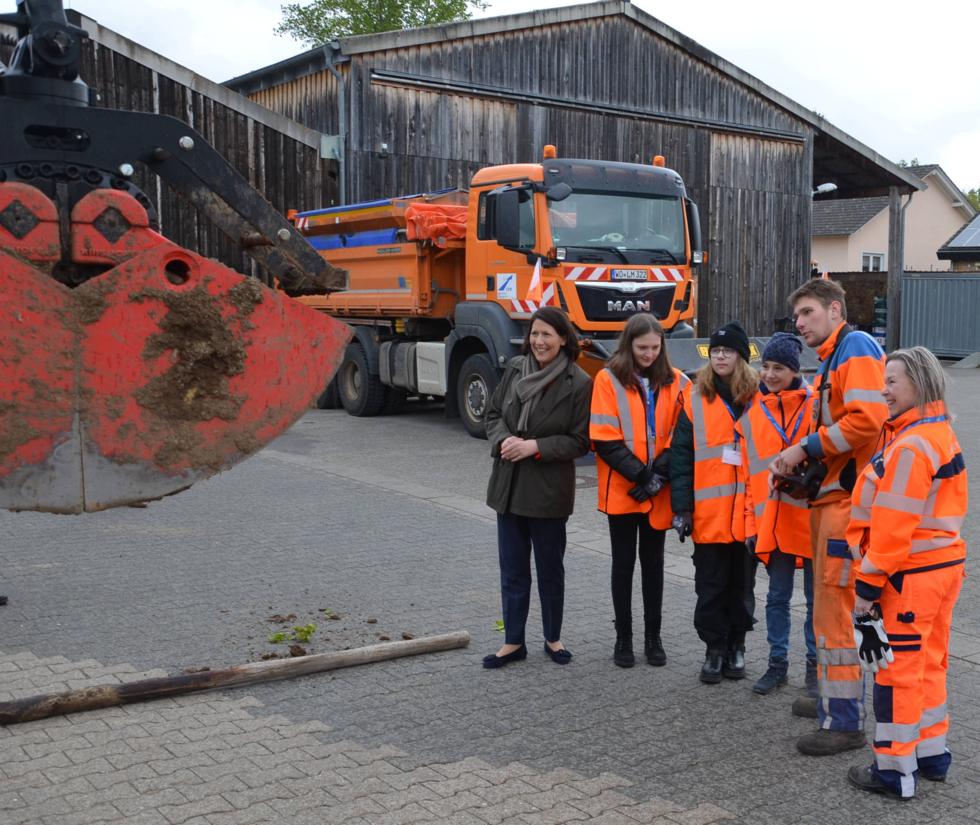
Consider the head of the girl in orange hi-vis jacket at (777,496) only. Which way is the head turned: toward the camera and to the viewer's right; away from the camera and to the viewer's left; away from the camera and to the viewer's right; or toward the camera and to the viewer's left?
toward the camera and to the viewer's left

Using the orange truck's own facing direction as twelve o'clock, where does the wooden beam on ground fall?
The wooden beam on ground is roughly at 2 o'clock from the orange truck.

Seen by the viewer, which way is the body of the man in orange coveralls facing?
to the viewer's left

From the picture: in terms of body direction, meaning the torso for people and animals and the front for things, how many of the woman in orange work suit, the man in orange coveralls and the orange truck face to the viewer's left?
2

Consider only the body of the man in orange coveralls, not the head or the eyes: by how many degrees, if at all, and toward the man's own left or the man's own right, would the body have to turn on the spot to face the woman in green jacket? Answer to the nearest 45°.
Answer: approximately 45° to the man's own right

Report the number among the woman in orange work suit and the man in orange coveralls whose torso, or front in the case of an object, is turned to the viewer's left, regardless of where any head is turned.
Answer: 2

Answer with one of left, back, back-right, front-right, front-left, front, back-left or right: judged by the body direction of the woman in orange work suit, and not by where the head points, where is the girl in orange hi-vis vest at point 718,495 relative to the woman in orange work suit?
front-right

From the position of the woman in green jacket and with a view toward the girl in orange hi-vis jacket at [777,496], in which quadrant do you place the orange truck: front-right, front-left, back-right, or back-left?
back-left

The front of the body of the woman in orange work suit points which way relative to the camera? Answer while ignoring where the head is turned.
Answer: to the viewer's left

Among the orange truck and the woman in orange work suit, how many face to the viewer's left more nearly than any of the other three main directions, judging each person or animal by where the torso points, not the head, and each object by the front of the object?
1

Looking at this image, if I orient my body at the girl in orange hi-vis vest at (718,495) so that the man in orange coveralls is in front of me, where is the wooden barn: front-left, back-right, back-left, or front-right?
back-left

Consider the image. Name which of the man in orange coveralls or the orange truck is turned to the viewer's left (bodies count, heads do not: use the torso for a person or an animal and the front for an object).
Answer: the man in orange coveralls

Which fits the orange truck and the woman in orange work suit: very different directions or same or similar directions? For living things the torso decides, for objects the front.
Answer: very different directions
